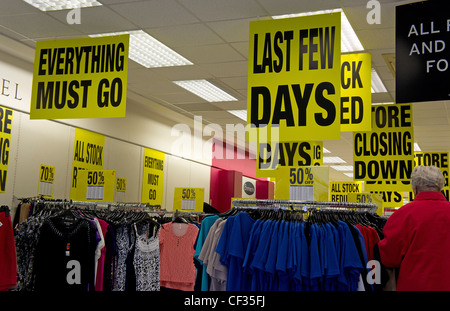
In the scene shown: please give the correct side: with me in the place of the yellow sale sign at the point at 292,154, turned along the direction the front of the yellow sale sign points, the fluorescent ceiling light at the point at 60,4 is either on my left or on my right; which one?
on my right

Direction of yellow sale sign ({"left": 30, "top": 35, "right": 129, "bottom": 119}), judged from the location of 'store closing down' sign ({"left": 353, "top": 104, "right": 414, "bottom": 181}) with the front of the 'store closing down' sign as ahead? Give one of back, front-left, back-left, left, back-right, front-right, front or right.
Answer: front-right

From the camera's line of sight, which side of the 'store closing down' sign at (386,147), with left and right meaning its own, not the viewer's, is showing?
front

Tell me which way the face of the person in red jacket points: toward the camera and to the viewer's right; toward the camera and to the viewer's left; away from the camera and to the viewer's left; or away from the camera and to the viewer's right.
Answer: away from the camera and to the viewer's left

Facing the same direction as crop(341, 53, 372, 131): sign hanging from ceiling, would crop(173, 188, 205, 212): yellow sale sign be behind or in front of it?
behind

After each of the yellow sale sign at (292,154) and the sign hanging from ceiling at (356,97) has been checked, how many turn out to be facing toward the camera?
2

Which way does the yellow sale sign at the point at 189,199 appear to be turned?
toward the camera

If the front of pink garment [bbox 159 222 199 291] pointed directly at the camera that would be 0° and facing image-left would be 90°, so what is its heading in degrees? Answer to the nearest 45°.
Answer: approximately 0°

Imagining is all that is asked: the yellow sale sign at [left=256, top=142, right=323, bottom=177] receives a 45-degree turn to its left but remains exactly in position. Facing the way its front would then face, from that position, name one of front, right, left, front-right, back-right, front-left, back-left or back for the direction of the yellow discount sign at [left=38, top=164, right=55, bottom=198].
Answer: back-right

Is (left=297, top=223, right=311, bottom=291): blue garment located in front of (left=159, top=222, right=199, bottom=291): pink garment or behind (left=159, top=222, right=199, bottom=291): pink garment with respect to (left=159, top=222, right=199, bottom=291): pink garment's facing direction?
in front

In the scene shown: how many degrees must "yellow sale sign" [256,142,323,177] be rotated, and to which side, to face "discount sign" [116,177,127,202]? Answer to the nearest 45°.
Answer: approximately 135° to its right

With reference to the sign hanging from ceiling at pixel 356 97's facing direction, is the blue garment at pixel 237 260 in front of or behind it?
in front

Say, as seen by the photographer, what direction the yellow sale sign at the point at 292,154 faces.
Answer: facing the viewer

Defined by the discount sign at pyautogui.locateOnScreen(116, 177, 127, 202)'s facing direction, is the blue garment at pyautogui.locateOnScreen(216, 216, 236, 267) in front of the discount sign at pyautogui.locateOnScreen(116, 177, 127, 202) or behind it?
in front

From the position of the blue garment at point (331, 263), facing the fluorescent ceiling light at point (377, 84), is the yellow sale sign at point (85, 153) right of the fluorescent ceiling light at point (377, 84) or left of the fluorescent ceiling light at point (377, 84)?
left

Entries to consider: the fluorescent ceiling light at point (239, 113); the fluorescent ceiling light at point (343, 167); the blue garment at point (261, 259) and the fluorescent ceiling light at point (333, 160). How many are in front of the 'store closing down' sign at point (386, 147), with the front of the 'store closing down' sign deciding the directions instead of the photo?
1
